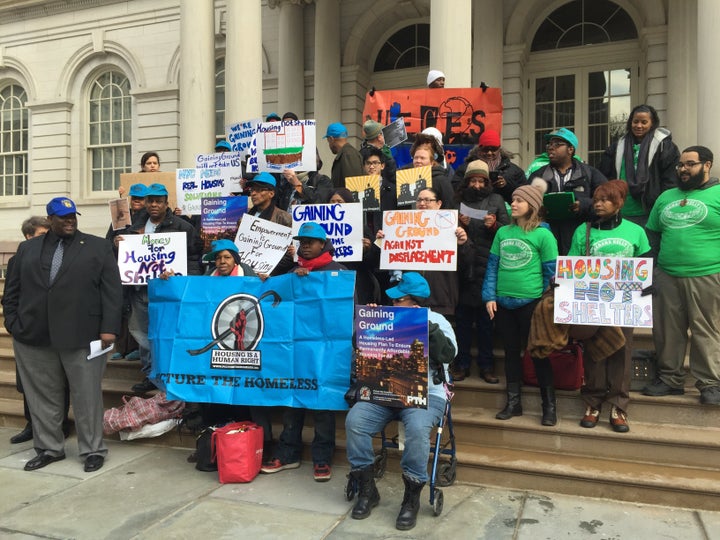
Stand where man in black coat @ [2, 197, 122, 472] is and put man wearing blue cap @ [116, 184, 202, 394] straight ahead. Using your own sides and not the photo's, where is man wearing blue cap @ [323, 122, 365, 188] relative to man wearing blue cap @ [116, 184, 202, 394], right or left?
right

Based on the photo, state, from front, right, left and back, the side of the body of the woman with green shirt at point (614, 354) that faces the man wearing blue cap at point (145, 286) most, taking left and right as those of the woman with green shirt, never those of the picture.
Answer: right

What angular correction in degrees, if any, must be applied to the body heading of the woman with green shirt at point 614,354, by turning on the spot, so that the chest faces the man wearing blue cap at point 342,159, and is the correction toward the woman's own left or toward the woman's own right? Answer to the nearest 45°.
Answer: approximately 90° to the woman's own right

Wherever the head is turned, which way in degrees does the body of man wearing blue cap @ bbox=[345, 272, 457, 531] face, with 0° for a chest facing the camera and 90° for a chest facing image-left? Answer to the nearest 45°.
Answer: approximately 45°

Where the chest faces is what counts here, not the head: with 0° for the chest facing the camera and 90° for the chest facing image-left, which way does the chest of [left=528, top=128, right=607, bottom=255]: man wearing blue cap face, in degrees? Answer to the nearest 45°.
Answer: approximately 45°

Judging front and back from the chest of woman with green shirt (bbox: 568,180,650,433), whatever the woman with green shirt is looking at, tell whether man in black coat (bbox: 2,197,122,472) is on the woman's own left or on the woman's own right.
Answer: on the woman's own right

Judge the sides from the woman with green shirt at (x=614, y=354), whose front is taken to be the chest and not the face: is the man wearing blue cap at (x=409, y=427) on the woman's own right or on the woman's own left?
on the woman's own right
